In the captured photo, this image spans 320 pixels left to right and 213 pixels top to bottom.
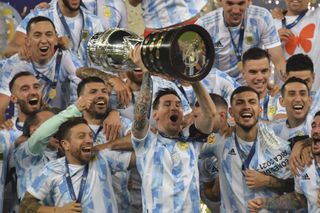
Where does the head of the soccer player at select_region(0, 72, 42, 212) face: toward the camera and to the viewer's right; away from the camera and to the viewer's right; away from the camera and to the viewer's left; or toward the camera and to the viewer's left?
toward the camera and to the viewer's right

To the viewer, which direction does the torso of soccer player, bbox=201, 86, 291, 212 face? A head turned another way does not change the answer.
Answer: toward the camera

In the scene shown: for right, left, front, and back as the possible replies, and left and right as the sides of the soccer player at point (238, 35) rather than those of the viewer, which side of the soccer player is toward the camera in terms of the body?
front

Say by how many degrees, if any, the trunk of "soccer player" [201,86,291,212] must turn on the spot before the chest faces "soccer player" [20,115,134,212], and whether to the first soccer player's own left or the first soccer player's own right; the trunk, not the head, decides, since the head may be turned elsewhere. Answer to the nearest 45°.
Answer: approximately 90° to the first soccer player's own right

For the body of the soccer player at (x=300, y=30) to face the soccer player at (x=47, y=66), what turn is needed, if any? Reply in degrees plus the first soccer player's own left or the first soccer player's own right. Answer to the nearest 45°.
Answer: approximately 45° to the first soccer player's own right

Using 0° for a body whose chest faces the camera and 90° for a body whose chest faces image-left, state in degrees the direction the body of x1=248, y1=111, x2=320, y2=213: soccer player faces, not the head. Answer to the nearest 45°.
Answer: approximately 45°
